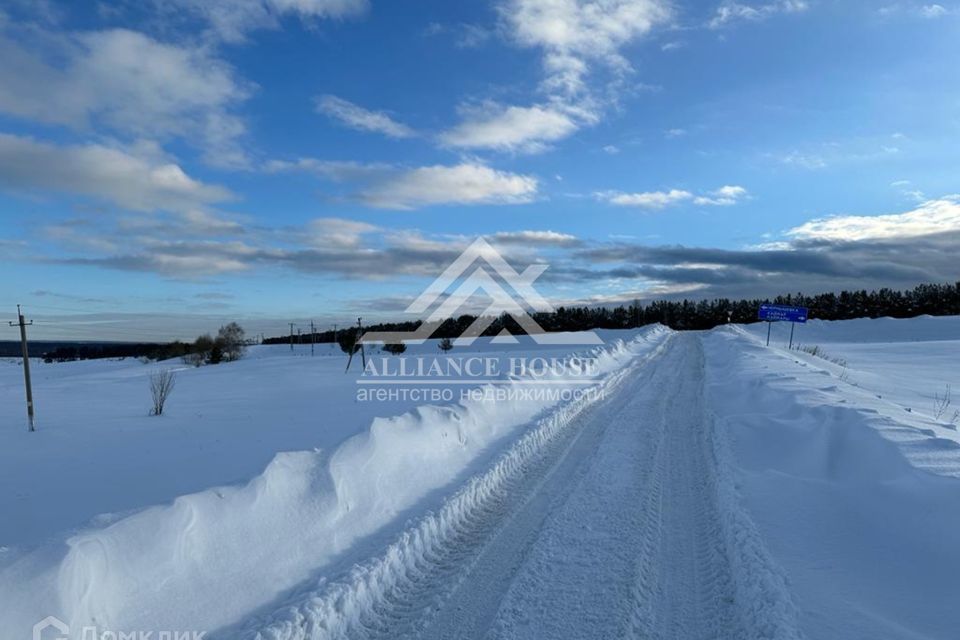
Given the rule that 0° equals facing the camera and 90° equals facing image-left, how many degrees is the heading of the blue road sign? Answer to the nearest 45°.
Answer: approximately 0°

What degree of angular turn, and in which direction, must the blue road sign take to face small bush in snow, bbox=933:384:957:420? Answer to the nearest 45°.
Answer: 0° — it already faces it
